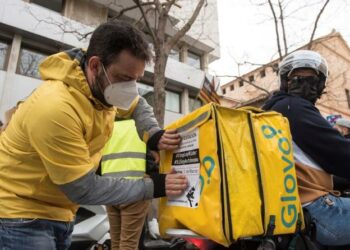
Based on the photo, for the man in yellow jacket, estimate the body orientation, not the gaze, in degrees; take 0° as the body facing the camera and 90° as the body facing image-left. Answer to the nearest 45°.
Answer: approximately 270°

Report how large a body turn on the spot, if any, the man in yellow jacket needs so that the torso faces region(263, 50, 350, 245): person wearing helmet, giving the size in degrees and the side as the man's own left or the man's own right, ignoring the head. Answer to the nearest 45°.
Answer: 0° — they already face them
